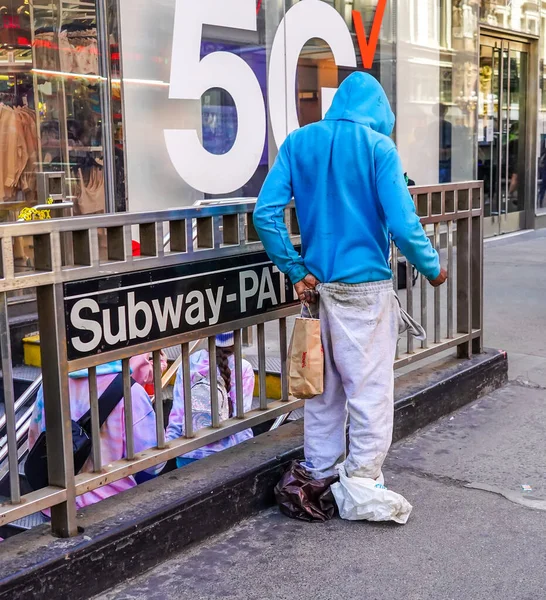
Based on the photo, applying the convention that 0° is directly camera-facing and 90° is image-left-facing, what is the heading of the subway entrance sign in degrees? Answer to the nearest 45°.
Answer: approximately 315°

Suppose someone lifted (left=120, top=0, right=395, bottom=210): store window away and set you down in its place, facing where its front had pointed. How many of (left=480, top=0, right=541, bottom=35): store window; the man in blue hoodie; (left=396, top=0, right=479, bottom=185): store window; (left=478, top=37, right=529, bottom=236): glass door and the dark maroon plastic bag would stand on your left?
3

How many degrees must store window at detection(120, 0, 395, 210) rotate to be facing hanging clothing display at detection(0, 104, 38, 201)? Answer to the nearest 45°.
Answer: approximately 90° to its right

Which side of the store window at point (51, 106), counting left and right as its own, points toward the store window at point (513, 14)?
left

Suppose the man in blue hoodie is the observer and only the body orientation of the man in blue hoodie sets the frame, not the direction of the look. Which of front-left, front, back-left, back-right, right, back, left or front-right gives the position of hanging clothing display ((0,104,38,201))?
left

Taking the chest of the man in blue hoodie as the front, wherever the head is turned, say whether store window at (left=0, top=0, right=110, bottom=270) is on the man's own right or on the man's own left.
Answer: on the man's own left

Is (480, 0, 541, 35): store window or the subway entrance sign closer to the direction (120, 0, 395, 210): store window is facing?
the subway entrance sign

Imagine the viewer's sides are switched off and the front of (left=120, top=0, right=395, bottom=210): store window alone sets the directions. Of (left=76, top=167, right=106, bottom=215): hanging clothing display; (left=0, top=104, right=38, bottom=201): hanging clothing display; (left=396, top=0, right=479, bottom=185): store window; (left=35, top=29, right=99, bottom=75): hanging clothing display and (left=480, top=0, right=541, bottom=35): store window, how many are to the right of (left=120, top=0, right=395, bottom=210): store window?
3

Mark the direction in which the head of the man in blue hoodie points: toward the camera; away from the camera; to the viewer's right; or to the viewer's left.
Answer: away from the camera

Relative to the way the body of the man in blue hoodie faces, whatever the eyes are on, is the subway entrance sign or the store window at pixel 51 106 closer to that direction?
the store window

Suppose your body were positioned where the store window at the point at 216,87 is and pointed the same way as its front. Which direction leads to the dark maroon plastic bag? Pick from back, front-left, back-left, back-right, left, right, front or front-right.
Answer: front-right
